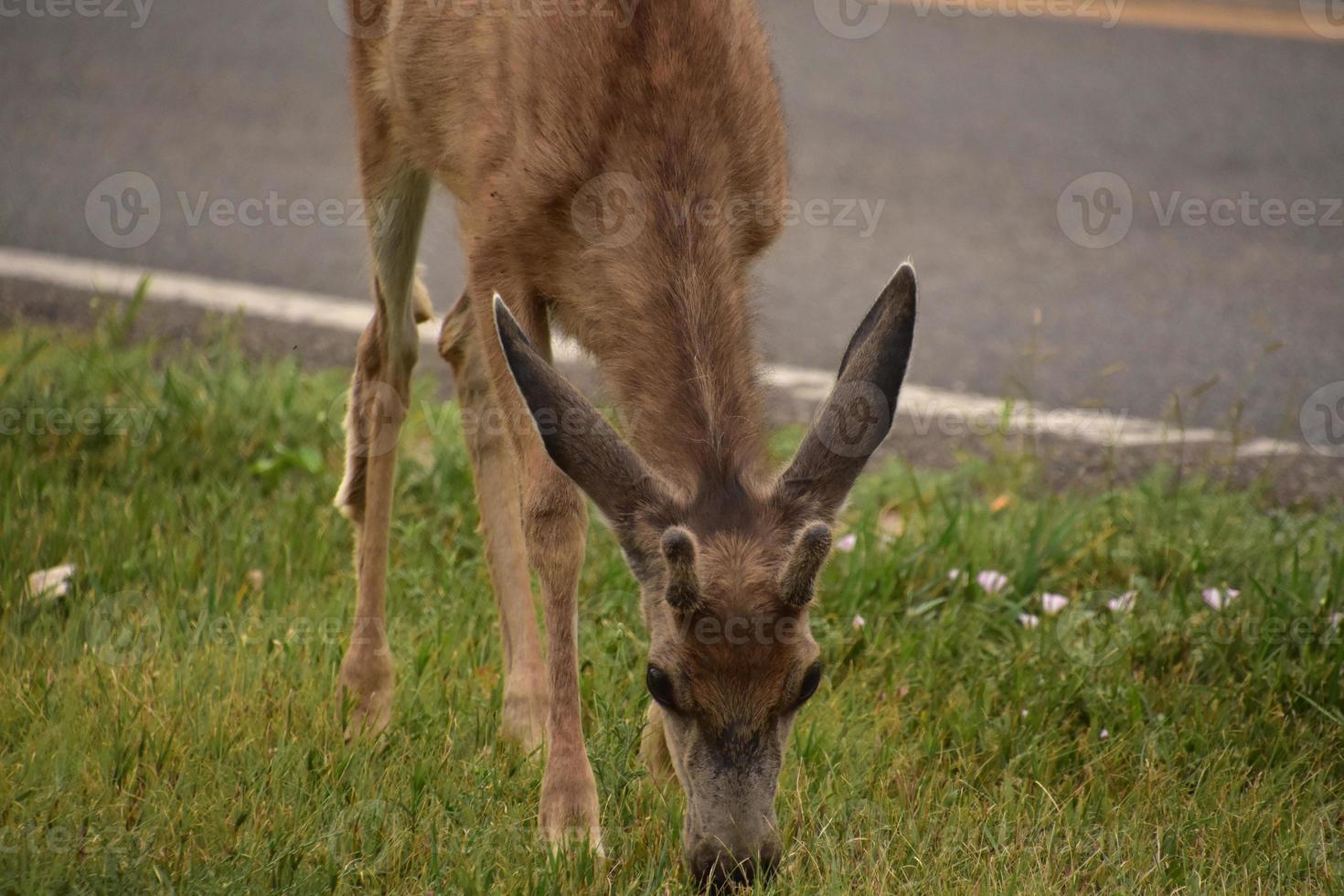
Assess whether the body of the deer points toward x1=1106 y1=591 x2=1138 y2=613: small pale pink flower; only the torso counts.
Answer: no

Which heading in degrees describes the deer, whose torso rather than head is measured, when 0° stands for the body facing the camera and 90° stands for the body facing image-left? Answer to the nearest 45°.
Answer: approximately 315°

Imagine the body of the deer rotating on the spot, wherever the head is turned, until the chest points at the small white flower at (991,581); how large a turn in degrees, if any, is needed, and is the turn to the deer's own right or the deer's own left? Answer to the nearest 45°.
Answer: approximately 90° to the deer's own left

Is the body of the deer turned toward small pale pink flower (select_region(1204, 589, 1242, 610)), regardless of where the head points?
no

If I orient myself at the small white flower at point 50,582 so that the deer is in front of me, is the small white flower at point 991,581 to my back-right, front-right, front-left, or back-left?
front-left

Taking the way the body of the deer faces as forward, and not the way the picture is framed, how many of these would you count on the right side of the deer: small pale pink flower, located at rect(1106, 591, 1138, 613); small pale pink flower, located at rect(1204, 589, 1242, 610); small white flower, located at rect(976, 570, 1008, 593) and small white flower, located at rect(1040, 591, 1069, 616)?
0

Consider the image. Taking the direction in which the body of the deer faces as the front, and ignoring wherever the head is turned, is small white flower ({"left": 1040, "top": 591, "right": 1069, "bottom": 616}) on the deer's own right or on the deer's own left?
on the deer's own left
